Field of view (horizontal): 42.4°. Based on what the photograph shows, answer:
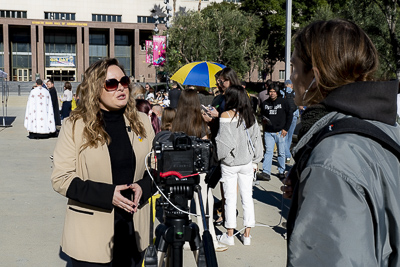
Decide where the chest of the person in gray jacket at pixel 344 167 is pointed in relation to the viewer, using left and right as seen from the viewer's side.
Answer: facing away from the viewer and to the left of the viewer

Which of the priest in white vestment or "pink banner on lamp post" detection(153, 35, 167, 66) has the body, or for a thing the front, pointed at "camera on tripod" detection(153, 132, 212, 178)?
the pink banner on lamp post

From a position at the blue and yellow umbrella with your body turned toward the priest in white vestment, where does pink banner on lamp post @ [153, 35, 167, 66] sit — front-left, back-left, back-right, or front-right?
front-right

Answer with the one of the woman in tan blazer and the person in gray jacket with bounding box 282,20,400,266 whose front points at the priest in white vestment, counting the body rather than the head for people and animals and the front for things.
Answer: the person in gray jacket

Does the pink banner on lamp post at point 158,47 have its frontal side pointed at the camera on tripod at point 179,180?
yes

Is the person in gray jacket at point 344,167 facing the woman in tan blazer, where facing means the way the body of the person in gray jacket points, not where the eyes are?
yes

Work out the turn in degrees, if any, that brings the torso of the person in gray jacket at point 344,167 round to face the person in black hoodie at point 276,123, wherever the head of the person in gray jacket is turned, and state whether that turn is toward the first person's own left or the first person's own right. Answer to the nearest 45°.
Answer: approximately 45° to the first person's own right

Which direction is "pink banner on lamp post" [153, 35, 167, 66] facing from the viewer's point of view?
toward the camera

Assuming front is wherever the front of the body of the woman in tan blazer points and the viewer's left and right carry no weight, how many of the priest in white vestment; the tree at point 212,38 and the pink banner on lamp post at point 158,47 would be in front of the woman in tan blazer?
0

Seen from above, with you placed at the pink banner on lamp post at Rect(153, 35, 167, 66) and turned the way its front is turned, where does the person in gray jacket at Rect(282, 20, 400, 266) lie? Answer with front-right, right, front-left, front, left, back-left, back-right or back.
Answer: front

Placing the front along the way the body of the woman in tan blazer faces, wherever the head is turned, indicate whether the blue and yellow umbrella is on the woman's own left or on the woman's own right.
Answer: on the woman's own left

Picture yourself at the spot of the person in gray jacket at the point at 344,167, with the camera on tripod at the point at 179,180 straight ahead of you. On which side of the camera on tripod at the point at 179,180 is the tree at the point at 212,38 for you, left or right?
right

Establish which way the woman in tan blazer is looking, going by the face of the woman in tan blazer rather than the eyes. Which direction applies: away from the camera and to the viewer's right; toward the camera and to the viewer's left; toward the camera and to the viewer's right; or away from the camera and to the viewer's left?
toward the camera and to the viewer's right

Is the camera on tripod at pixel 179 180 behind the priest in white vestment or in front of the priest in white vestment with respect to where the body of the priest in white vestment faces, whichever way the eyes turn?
behind
